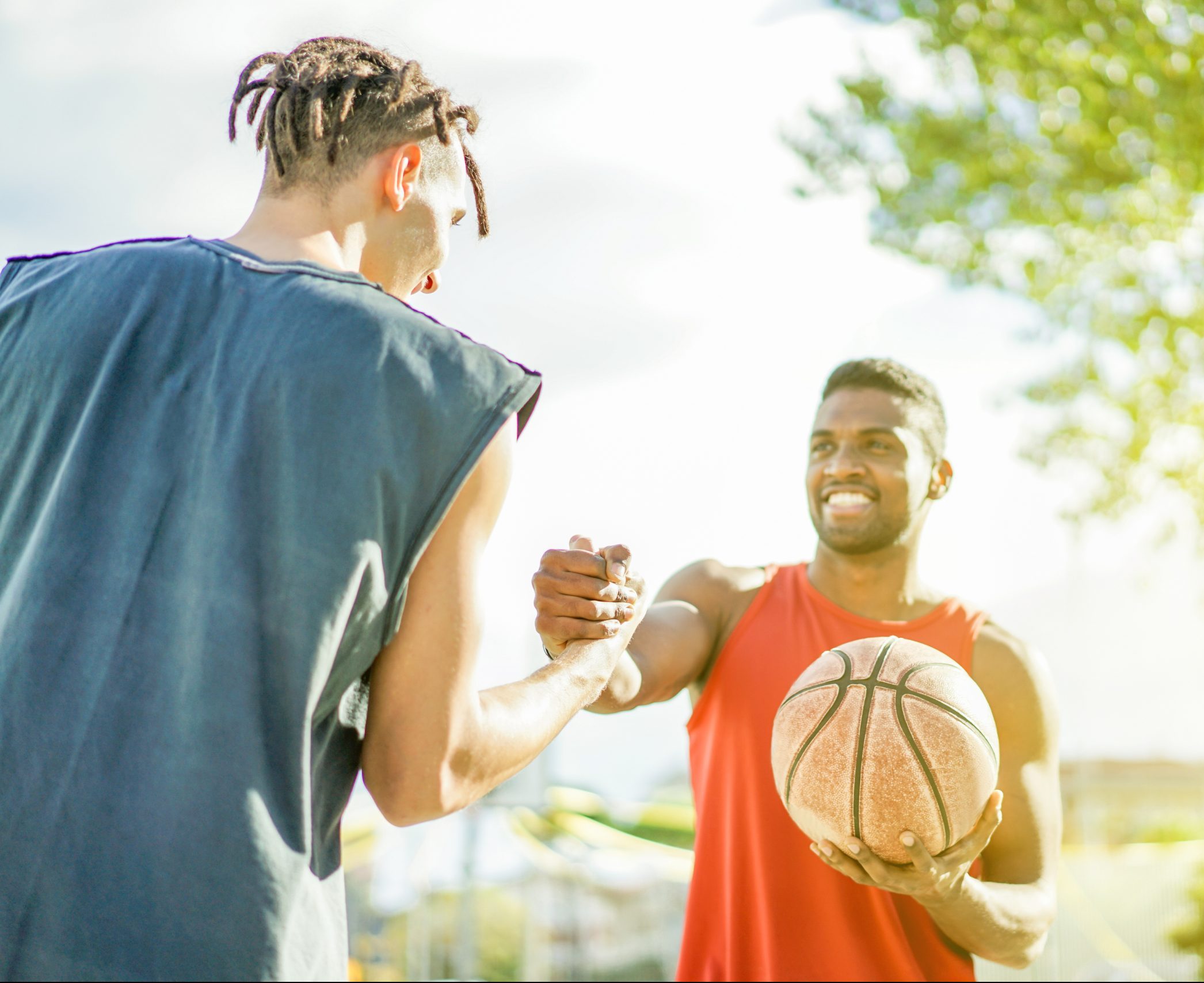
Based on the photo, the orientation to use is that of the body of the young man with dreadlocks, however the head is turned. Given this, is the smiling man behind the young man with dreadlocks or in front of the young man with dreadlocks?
in front

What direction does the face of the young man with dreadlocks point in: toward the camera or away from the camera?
away from the camera

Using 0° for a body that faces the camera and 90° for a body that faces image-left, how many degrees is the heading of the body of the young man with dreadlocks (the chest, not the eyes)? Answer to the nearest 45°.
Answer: approximately 225°
